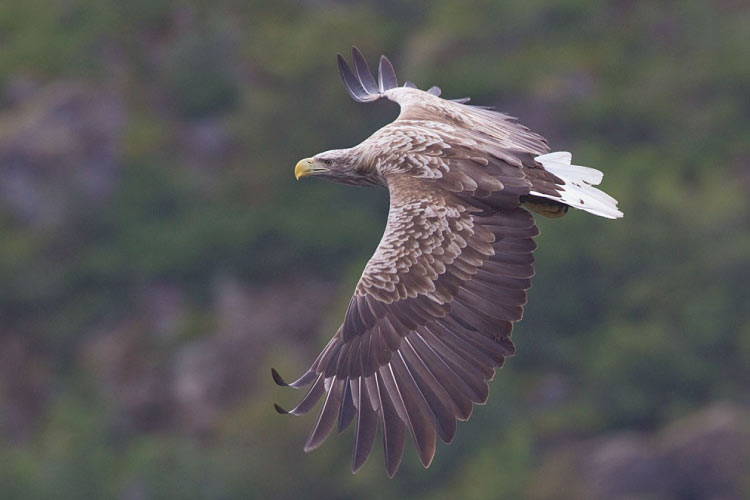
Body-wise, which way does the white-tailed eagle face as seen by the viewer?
to the viewer's left
